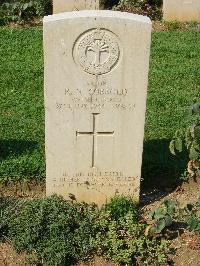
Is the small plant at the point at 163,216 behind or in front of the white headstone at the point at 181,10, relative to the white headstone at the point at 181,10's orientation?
in front

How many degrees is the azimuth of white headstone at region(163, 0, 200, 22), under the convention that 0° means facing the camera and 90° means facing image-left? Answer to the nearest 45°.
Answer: approximately 0°

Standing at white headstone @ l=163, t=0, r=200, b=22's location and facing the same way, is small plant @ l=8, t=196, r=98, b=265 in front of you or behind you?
in front

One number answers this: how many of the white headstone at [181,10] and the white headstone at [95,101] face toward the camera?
2

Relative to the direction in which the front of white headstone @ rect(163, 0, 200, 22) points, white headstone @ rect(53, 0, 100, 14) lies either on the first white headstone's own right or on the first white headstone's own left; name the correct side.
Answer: on the first white headstone's own right

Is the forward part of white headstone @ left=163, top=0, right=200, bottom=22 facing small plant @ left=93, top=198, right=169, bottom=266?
yes

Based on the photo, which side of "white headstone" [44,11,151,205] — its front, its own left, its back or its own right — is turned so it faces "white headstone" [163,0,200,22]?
back

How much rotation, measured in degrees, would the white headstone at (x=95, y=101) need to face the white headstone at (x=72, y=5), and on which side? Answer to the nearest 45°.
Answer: approximately 180°

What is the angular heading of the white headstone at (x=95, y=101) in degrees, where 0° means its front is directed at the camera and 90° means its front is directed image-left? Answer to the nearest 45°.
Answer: approximately 0°

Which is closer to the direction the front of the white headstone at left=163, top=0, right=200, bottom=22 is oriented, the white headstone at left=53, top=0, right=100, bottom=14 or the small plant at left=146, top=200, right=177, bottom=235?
the small plant
